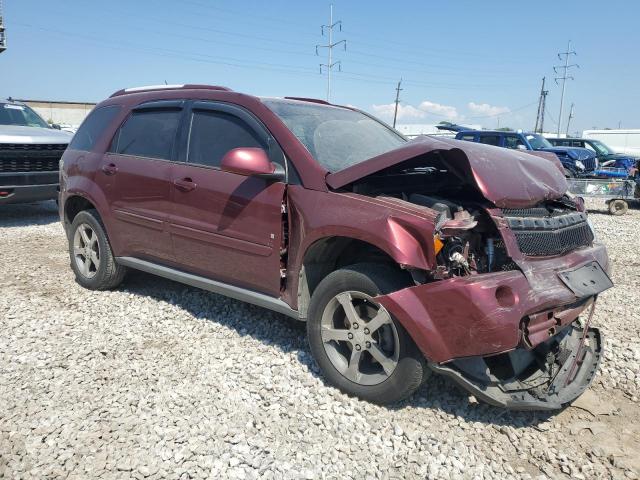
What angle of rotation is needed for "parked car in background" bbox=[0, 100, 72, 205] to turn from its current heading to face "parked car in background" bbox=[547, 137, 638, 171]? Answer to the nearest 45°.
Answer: approximately 90° to its left

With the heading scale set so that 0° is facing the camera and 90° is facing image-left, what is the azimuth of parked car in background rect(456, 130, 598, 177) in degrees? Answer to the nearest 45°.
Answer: approximately 315°

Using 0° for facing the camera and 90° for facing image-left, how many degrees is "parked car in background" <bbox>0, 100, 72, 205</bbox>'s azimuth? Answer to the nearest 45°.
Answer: approximately 0°

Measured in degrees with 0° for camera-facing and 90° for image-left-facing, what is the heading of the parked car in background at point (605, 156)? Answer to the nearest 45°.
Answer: approximately 315°

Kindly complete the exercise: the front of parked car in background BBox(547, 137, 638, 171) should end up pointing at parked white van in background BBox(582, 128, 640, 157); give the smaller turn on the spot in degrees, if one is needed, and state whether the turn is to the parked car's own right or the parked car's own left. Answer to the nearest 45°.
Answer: approximately 135° to the parked car's own left

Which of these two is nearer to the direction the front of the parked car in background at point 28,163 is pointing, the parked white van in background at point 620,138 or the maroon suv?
the maroon suv
